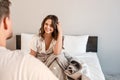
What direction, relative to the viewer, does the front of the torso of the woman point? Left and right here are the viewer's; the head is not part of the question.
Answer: facing the viewer

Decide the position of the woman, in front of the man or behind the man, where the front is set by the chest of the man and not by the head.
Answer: in front

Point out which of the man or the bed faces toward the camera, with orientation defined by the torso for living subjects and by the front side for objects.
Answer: the bed

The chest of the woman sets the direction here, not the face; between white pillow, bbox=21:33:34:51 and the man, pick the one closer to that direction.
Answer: the man

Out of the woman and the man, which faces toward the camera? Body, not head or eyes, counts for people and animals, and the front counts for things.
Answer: the woman

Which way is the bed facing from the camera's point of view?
toward the camera

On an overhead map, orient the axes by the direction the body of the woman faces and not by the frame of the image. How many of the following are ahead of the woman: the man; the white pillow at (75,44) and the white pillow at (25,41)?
1
